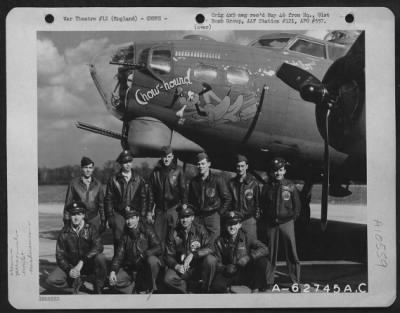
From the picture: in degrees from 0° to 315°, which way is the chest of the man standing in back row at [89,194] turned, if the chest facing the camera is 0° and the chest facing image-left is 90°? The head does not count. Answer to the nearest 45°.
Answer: approximately 0°
